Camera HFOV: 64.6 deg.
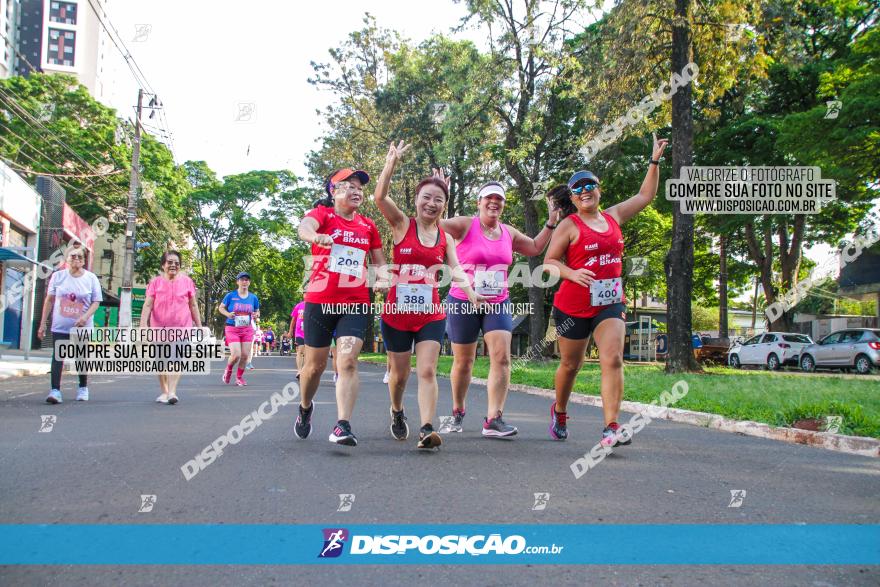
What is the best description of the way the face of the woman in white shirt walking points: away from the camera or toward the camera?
toward the camera

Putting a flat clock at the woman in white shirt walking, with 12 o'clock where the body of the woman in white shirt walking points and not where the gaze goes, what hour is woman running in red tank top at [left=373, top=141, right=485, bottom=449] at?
The woman running in red tank top is roughly at 11 o'clock from the woman in white shirt walking.

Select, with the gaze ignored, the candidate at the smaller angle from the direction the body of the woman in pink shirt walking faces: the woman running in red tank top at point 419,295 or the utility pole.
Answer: the woman running in red tank top

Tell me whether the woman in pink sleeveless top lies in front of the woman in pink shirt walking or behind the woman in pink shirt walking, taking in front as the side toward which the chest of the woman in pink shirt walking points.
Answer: in front

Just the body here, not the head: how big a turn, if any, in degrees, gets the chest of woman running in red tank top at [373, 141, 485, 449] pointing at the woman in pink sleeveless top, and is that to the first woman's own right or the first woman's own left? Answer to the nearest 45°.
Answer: approximately 135° to the first woman's own left

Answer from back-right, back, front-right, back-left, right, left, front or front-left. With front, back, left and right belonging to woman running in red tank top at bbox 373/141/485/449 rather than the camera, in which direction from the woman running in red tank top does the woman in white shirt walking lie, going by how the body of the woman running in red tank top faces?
back-right

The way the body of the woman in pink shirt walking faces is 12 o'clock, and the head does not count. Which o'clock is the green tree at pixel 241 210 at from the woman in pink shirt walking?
The green tree is roughly at 6 o'clock from the woman in pink shirt walking.

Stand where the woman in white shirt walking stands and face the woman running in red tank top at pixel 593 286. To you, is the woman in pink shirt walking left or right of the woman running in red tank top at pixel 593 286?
left

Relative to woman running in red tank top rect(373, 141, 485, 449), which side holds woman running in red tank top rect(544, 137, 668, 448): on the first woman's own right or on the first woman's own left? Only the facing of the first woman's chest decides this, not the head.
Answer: on the first woman's own left

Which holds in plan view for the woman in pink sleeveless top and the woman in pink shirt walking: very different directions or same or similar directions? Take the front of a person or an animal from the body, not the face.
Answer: same or similar directions

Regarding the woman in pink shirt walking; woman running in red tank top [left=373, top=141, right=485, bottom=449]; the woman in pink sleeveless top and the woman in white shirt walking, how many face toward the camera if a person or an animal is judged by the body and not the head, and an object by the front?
4

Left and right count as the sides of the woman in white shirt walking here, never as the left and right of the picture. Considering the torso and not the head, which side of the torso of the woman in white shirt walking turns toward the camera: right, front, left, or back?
front

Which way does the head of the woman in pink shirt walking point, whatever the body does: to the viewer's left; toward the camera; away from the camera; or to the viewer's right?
toward the camera

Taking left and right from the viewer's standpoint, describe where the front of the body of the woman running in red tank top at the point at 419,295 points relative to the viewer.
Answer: facing the viewer

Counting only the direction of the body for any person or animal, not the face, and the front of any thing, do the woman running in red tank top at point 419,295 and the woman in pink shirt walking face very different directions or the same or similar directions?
same or similar directions

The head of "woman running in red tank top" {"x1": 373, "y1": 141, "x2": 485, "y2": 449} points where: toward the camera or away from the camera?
toward the camera
